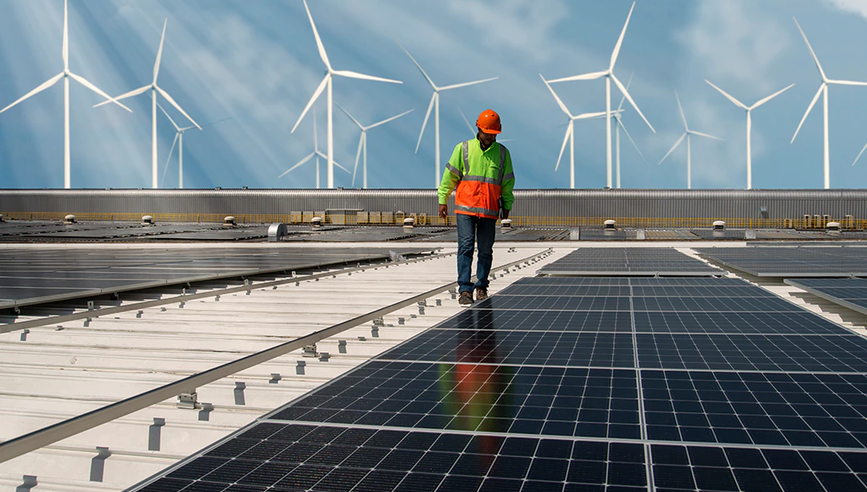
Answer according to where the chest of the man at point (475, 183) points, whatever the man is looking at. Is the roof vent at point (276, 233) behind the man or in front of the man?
behind

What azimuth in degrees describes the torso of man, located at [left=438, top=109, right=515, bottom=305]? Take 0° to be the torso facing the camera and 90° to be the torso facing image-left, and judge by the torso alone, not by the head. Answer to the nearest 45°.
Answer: approximately 0°
